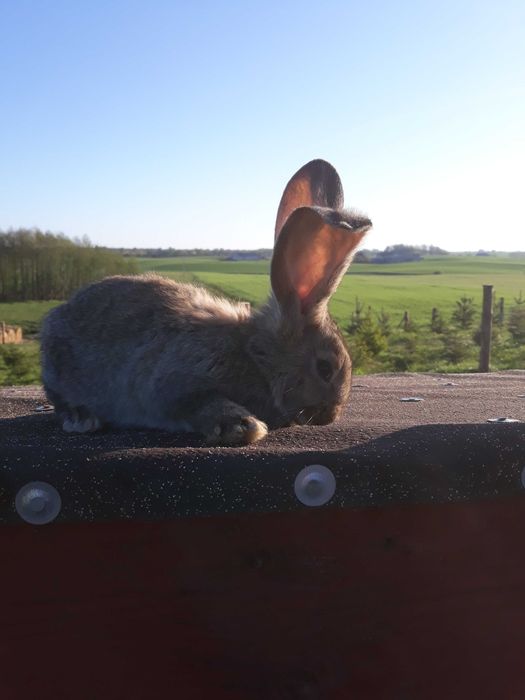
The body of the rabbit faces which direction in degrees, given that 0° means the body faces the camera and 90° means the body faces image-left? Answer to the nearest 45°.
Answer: approximately 270°

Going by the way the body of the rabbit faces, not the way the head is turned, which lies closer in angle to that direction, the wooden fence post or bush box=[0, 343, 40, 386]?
the wooden fence post

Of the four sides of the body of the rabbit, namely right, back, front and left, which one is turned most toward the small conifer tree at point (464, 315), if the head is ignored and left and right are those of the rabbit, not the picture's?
left

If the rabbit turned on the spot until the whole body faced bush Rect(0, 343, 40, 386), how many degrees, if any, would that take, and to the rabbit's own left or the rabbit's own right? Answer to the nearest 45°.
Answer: approximately 90° to the rabbit's own left
